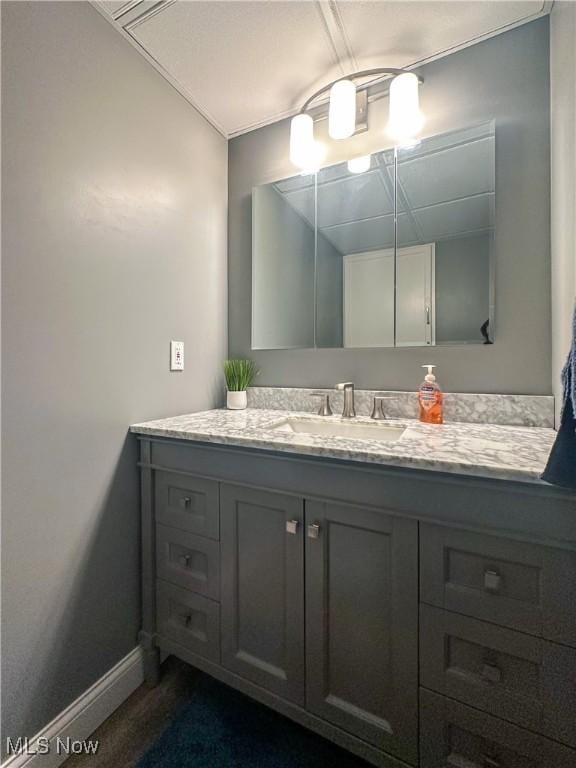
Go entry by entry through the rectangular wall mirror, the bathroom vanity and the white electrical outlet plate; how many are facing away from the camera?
0

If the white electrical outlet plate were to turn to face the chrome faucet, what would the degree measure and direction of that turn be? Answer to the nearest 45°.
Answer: approximately 45° to its left

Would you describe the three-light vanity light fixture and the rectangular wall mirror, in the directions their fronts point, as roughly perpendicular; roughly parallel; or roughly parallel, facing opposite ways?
roughly parallel

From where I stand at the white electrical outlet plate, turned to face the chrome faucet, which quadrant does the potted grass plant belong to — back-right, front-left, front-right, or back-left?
front-left

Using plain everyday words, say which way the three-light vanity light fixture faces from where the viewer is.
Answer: facing the viewer and to the left of the viewer

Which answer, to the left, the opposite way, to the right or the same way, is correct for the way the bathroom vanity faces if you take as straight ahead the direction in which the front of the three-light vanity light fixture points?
the same way

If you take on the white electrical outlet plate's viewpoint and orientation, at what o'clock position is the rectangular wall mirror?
The rectangular wall mirror is roughly at 11 o'clock from the white electrical outlet plate.

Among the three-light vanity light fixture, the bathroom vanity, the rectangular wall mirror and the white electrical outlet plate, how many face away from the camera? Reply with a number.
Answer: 0

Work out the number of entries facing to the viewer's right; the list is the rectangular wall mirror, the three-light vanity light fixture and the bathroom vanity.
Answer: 0

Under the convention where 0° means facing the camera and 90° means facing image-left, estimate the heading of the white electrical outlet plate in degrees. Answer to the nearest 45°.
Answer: approximately 315°

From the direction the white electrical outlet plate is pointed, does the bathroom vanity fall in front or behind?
in front

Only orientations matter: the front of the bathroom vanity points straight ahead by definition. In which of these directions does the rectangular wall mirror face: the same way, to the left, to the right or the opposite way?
the same way
